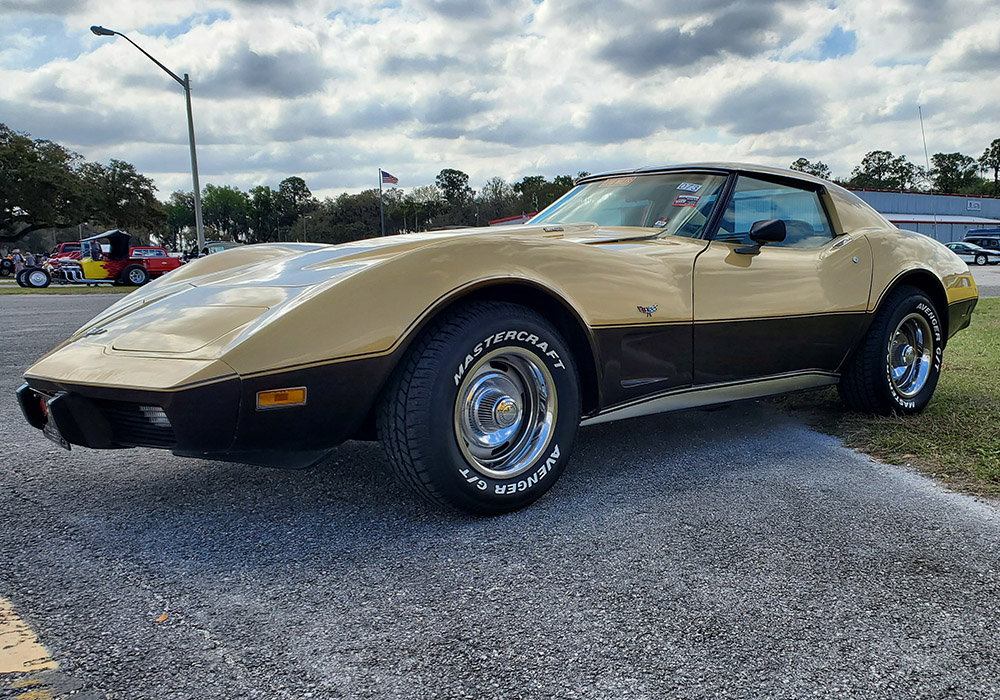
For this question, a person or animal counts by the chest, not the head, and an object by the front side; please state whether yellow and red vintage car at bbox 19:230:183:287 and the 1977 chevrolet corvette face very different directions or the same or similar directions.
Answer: same or similar directions

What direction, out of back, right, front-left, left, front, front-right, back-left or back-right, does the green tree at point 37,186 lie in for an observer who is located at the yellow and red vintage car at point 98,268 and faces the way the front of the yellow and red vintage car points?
right

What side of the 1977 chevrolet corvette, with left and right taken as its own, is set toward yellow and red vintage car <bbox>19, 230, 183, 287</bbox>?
right

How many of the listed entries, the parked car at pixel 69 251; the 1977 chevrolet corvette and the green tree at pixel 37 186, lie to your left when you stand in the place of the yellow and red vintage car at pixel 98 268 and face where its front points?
1

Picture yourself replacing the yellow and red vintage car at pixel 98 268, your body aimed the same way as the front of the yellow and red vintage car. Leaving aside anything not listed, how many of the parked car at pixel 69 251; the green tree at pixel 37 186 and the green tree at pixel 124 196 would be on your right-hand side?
3

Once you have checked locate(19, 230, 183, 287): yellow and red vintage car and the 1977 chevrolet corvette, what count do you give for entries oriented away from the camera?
0

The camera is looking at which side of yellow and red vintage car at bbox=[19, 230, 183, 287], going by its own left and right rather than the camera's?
left

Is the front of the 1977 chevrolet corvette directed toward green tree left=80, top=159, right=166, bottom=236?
no

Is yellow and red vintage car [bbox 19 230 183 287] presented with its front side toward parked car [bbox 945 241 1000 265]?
no

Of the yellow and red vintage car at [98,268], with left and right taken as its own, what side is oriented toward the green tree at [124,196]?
right

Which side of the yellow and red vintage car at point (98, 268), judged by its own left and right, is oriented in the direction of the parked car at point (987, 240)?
back

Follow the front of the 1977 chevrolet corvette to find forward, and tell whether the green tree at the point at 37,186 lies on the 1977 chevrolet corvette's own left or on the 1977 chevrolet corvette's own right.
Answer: on the 1977 chevrolet corvette's own right

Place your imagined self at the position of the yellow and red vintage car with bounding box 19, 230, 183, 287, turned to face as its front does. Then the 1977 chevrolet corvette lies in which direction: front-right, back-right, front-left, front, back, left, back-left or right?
left

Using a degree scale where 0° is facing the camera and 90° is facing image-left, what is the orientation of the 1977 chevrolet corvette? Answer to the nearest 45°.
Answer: approximately 45°
